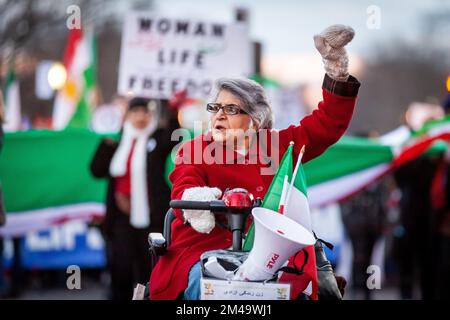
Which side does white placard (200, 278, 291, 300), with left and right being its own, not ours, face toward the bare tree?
back

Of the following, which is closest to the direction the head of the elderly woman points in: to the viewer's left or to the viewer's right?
to the viewer's left

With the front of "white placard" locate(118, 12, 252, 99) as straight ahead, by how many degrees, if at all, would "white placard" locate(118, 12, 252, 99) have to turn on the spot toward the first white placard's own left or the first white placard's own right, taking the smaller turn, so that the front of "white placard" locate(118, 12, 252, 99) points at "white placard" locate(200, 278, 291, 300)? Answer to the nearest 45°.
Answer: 0° — it already faces it

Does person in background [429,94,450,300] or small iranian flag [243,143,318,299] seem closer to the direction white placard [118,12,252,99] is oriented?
the small iranian flag

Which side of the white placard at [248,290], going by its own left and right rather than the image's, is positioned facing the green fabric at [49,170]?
back

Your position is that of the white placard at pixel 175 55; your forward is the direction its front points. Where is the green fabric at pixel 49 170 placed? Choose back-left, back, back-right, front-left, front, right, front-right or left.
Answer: back-right

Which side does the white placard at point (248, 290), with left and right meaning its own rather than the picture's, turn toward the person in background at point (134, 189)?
back
